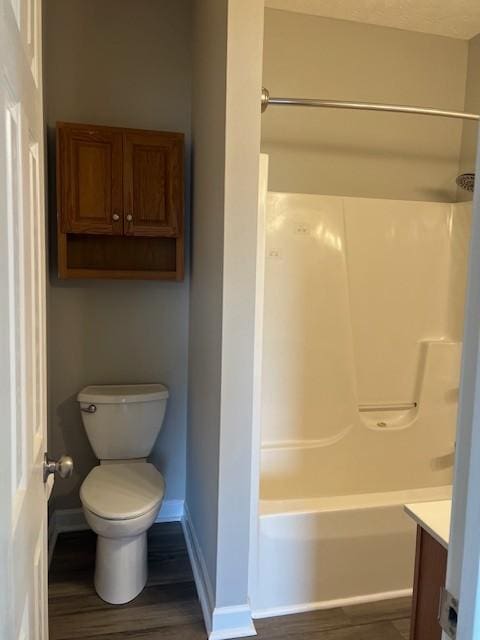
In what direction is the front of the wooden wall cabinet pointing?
toward the camera

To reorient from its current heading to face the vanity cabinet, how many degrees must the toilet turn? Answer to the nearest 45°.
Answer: approximately 45° to its left

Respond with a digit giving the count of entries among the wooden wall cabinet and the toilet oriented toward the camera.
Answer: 2

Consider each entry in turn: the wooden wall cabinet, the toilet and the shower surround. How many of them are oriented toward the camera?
3

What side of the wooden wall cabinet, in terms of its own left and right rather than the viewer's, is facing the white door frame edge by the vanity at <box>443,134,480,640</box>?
front

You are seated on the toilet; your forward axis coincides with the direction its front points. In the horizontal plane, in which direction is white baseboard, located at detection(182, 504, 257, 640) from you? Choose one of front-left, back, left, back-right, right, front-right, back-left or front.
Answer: front-left

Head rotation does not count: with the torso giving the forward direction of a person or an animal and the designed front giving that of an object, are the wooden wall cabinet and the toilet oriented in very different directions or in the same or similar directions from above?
same or similar directions

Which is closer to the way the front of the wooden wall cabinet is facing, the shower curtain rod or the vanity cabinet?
the vanity cabinet
